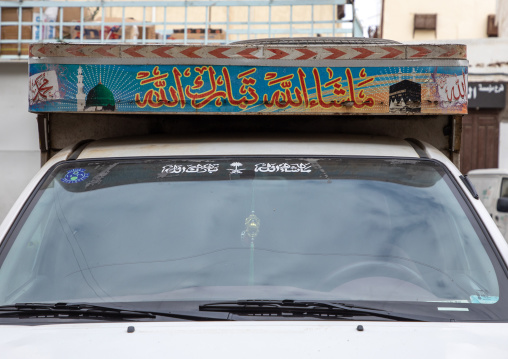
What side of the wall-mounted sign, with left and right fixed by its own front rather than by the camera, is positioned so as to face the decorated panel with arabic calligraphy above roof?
front

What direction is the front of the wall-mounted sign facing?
toward the camera

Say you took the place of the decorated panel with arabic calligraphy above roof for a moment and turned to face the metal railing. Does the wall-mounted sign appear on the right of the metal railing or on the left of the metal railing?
right

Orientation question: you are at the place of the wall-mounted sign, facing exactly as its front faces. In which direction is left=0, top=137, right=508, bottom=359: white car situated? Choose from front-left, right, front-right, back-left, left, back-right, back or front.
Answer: front

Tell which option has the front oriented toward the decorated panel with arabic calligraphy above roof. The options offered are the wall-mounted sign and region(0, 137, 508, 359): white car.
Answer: the wall-mounted sign

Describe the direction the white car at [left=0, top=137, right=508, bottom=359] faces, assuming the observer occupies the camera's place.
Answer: facing the viewer

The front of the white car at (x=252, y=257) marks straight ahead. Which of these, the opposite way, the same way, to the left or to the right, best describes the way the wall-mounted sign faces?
the same way

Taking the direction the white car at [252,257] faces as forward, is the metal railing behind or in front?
behind

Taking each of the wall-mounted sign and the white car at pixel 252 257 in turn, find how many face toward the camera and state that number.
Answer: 2

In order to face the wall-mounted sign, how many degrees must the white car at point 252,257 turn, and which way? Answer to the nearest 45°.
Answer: approximately 180°
